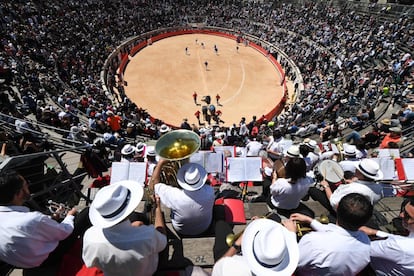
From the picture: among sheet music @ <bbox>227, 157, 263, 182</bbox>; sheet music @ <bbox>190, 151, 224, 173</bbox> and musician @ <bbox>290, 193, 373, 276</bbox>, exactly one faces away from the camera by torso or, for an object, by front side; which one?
the musician

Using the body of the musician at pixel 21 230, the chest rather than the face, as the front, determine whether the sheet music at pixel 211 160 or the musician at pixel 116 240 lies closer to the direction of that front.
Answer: the sheet music

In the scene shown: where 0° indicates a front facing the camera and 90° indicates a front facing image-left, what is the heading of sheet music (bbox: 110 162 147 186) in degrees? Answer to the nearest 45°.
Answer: approximately 0°

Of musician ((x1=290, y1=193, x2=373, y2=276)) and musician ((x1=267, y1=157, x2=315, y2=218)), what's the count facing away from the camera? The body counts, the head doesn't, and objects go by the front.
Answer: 2

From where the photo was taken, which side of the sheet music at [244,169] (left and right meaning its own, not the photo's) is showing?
front

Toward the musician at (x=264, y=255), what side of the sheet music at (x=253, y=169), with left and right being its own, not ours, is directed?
front

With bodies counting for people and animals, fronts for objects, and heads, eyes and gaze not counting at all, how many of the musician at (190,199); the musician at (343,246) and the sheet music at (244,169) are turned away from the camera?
2

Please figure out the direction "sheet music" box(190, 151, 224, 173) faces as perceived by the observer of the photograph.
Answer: facing the viewer

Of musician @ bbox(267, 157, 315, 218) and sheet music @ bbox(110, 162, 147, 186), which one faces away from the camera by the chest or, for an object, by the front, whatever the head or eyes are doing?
the musician

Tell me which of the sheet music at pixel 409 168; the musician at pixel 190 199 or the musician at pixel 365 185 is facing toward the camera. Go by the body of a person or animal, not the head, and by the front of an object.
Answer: the sheet music

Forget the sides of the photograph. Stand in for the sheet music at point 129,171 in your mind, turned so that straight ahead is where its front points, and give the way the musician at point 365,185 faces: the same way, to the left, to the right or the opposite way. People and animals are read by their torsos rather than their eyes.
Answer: the opposite way

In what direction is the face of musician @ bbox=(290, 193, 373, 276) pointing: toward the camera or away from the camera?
away from the camera

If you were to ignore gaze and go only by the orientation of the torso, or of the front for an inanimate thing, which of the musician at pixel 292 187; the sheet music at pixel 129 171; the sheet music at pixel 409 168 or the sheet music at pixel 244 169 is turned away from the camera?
the musician

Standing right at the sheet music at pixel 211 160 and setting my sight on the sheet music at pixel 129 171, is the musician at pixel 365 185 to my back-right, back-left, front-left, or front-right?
back-left

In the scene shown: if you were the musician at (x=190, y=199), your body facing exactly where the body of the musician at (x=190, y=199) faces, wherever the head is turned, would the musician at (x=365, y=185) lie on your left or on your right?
on your right

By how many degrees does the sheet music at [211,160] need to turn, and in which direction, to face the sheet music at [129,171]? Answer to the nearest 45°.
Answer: approximately 90° to its right

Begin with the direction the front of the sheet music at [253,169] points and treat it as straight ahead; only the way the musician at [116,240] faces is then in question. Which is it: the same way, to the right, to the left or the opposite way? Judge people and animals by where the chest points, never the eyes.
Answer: the opposite way

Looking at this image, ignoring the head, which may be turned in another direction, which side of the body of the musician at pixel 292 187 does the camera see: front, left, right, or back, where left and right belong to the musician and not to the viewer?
back

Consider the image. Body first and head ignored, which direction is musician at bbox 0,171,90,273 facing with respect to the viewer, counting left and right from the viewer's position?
facing away from the viewer and to the right of the viewer

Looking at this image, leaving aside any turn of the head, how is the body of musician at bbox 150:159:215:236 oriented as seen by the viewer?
away from the camera
